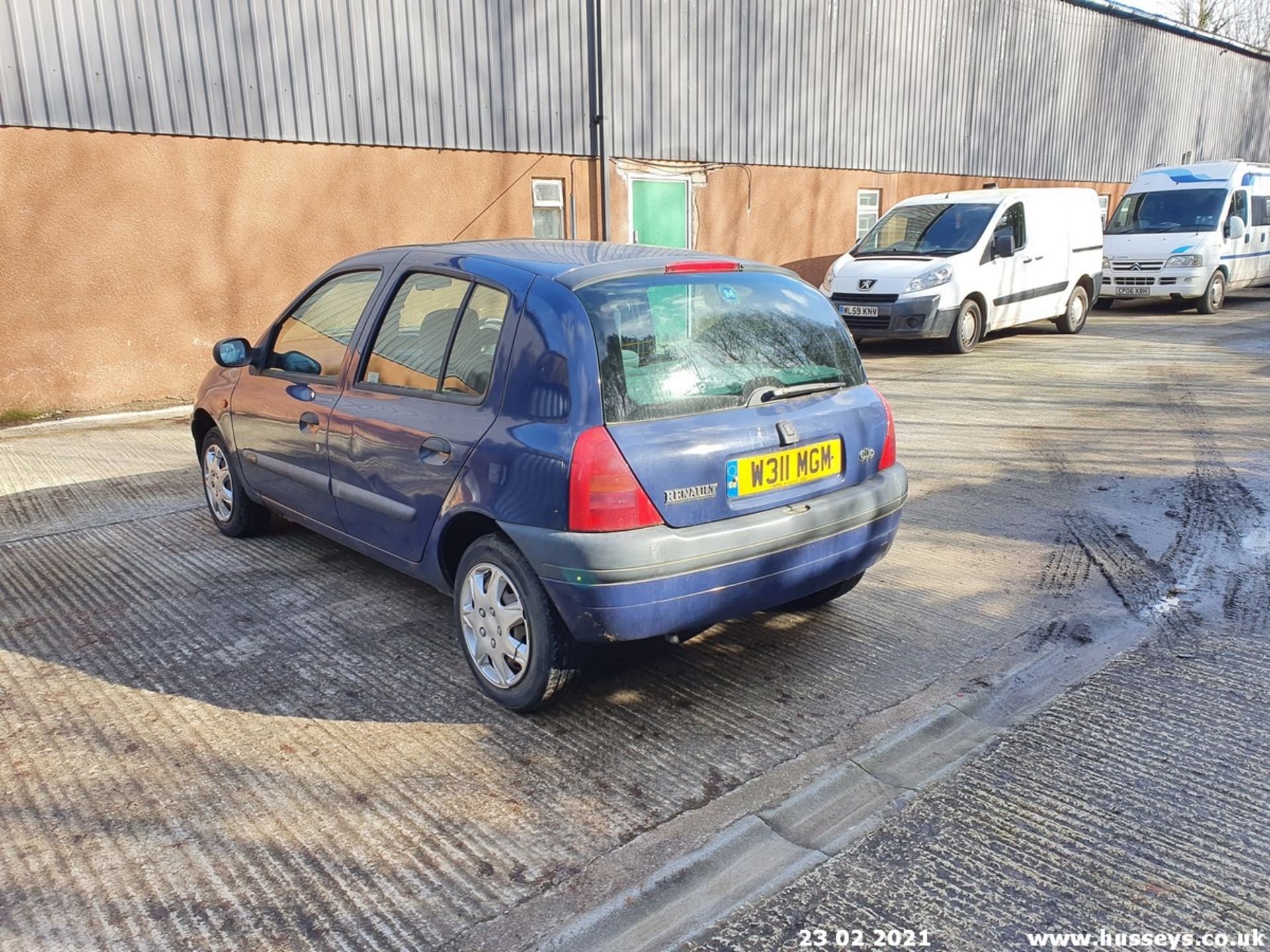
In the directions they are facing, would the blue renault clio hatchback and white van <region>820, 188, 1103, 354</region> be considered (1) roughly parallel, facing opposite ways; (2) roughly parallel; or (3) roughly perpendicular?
roughly perpendicular

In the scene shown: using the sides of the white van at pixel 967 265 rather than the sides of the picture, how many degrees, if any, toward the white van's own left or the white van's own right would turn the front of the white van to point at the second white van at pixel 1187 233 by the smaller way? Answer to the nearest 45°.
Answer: approximately 180°

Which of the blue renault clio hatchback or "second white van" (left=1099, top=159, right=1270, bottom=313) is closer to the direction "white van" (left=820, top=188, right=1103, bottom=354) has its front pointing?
the blue renault clio hatchback

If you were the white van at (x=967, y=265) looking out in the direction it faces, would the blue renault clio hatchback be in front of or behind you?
in front

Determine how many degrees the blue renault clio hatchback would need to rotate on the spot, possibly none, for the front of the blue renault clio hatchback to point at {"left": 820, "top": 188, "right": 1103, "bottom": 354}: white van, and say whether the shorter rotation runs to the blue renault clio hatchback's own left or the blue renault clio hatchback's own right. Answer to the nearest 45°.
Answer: approximately 90° to the blue renault clio hatchback's own right

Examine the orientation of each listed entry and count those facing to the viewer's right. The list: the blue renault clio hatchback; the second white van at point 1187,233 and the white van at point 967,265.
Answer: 0

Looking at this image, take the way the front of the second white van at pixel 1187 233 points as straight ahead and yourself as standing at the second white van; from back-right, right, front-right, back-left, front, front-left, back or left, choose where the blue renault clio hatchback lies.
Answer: front-left

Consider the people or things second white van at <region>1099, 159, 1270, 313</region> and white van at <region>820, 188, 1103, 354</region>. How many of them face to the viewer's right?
0

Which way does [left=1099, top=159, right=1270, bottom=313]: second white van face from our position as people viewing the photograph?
facing the viewer and to the left of the viewer

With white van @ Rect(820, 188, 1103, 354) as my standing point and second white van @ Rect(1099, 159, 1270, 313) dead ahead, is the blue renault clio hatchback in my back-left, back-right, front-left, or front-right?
back-right

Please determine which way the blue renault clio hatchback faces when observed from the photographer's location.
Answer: facing away from the viewer and to the left of the viewer

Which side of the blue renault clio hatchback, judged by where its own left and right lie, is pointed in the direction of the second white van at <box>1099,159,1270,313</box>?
right
